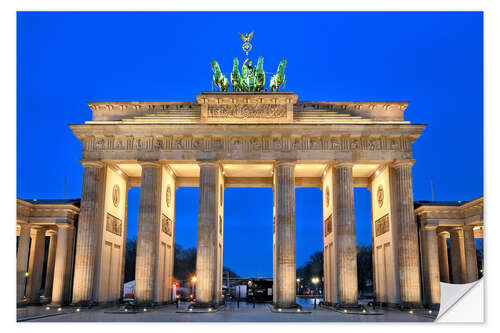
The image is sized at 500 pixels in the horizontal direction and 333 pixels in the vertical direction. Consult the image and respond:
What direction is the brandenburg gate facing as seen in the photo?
toward the camera

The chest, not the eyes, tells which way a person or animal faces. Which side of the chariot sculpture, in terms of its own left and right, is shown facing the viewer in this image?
front
